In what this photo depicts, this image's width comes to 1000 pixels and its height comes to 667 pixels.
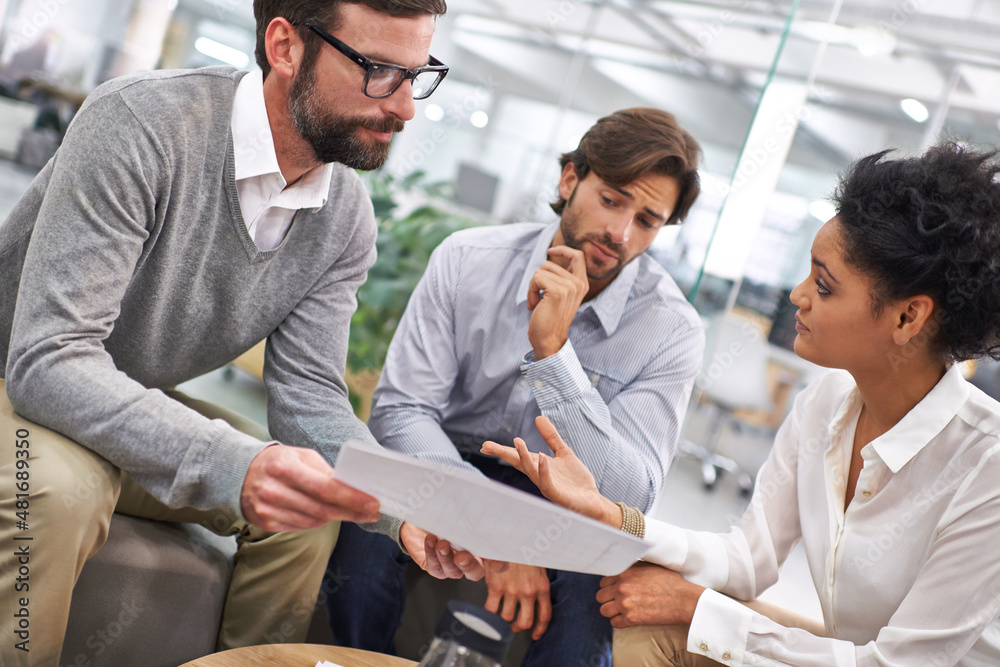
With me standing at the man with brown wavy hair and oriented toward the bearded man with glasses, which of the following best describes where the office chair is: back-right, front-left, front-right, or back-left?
back-right

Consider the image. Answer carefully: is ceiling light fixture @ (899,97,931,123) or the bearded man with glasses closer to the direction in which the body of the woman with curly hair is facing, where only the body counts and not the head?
the bearded man with glasses

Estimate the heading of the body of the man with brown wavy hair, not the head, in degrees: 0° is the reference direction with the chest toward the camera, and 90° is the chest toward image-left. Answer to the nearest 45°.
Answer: approximately 0°

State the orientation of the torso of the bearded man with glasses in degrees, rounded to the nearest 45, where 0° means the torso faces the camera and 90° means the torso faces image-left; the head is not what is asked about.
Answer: approximately 315°

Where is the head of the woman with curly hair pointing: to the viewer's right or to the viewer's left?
to the viewer's left

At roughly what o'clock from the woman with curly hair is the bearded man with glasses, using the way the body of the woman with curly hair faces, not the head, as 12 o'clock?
The bearded man with glasses is roughly at 1 o'clock from the woman with curly hair.

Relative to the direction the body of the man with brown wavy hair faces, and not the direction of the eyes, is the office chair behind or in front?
behind

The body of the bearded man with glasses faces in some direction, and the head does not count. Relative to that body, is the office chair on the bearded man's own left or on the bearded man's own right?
on the bearded man's own left
